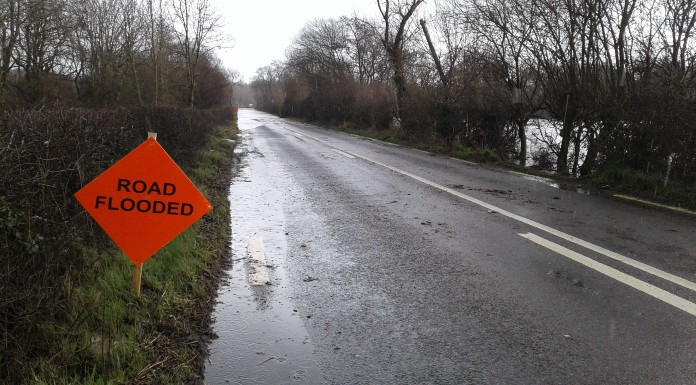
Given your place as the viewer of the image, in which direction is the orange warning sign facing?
facing the viewer

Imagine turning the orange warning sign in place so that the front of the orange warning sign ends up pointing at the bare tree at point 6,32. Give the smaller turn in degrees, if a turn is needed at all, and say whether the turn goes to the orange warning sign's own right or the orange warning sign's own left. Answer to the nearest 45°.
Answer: approximately 180°
